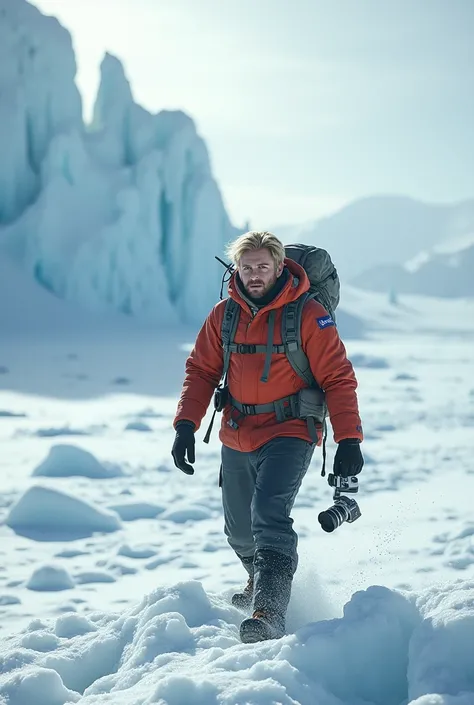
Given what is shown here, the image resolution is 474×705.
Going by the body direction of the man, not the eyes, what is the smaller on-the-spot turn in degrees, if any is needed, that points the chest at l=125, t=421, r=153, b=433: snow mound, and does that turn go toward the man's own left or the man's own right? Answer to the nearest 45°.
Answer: approximately 135° to the man's own right

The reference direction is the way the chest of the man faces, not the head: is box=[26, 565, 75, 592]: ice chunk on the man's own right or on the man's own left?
on the man's own right

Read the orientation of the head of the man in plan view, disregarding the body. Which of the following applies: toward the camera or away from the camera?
toward the camera

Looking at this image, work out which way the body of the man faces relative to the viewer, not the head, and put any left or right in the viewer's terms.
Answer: facing the viewer and to the left of the viewer

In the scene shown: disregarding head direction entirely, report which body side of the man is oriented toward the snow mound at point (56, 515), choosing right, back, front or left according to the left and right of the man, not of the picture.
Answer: right

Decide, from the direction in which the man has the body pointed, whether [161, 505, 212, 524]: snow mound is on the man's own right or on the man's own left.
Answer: on the man's own right

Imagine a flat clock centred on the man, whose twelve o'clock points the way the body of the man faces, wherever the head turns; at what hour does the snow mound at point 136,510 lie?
The snow mound is roughly at 4 o'clock from the man.
